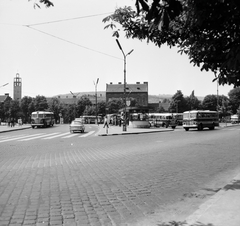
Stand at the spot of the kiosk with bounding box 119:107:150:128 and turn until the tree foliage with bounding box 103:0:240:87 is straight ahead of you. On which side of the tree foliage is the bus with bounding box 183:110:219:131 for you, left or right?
left

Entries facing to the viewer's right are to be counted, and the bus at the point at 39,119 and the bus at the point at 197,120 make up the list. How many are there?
0

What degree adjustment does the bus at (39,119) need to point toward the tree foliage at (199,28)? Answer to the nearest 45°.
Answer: approximately 45° to its left

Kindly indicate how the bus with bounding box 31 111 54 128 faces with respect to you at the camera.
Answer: facing the viewer and to the left of the viewer

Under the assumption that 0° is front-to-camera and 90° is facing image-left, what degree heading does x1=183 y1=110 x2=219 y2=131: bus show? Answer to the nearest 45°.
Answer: approximately 45°

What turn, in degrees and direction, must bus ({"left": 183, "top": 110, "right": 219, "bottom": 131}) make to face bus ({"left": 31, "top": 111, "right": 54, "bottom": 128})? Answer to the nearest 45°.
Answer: approximately 45° to its right

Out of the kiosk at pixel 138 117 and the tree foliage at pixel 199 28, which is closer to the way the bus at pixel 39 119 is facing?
the tree foliage

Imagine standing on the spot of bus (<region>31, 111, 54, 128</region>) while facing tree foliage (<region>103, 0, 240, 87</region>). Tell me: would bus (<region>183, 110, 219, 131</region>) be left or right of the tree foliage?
left

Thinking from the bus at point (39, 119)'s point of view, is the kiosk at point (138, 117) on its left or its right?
on its left

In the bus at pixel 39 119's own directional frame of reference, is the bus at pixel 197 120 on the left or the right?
on its left
